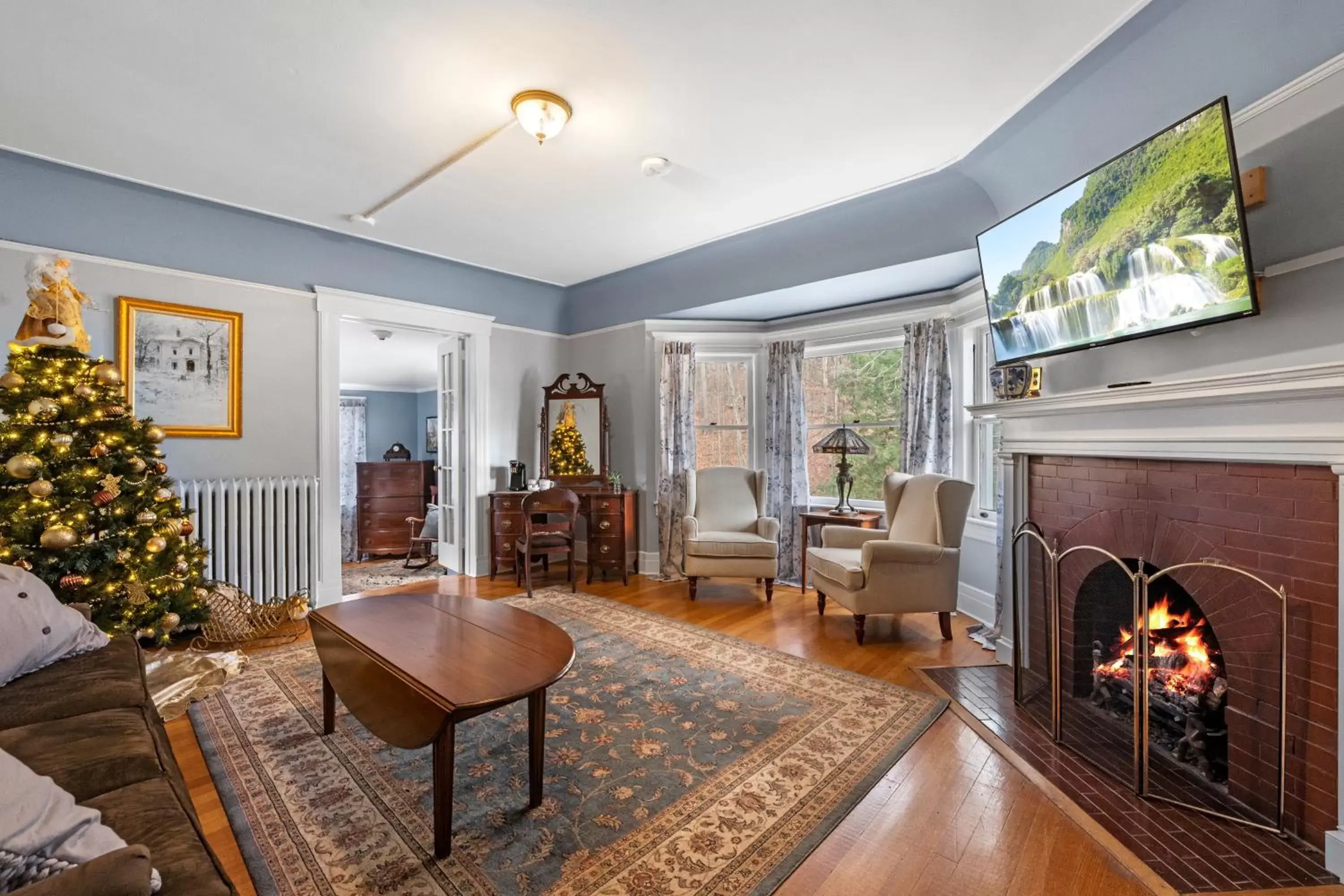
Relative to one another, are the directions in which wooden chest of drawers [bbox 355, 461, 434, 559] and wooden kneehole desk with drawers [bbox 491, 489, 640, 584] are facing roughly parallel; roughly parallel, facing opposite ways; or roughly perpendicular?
roughly parallel

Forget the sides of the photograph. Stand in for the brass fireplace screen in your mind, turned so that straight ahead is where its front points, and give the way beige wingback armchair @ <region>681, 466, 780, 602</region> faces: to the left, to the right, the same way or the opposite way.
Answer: to the left

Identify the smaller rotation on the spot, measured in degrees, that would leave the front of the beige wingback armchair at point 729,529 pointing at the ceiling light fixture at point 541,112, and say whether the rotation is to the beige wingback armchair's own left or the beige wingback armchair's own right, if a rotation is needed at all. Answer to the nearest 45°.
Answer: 0° — it already faces it

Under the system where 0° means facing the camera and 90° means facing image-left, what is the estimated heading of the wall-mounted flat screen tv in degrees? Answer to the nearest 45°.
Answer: approximately 45°

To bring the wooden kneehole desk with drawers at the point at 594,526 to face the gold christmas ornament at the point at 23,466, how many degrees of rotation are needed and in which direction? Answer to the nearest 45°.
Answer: approximately 45° to its right

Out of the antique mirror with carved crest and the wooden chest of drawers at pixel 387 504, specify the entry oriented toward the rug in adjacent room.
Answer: the wooden chest of drawers

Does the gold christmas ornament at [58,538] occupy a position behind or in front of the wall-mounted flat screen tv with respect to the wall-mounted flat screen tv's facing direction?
in front

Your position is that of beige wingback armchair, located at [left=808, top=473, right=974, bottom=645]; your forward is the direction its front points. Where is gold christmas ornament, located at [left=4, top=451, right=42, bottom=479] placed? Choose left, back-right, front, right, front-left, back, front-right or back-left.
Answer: front

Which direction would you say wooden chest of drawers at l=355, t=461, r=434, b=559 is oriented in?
toward the camera

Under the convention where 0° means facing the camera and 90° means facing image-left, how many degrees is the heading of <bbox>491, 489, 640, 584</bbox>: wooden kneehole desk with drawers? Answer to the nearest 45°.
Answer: approximately 0°

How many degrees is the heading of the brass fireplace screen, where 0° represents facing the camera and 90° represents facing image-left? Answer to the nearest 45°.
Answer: approximately 45°

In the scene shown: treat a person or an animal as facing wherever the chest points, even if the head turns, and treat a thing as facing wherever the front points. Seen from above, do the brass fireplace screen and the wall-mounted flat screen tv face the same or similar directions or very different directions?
same or similar directions

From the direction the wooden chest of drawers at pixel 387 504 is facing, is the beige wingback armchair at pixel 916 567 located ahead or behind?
ahead

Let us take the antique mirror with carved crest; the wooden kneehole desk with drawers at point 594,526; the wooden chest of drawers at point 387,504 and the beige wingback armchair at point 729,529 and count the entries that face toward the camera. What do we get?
4

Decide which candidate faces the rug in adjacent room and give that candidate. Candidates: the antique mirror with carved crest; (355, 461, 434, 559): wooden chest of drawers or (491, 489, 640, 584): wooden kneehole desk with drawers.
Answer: (355, 461, 434, 559): wooden chest of drawers

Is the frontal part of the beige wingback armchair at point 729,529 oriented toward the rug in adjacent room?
no

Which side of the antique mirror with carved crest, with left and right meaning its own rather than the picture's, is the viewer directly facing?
front

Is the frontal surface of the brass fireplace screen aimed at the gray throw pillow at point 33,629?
yes

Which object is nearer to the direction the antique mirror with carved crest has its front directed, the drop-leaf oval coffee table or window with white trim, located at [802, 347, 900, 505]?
the drop-leaf oval coffee table

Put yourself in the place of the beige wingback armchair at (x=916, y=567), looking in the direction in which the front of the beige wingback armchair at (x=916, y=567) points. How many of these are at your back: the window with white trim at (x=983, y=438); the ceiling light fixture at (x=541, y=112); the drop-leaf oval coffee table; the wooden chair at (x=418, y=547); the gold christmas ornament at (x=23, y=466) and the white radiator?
1

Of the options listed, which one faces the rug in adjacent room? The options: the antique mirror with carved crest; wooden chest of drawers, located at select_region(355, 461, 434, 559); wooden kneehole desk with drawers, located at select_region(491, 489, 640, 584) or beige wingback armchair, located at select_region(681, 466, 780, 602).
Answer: wooden chest of drawers, located at select_region(355, 461, 434, 559)
